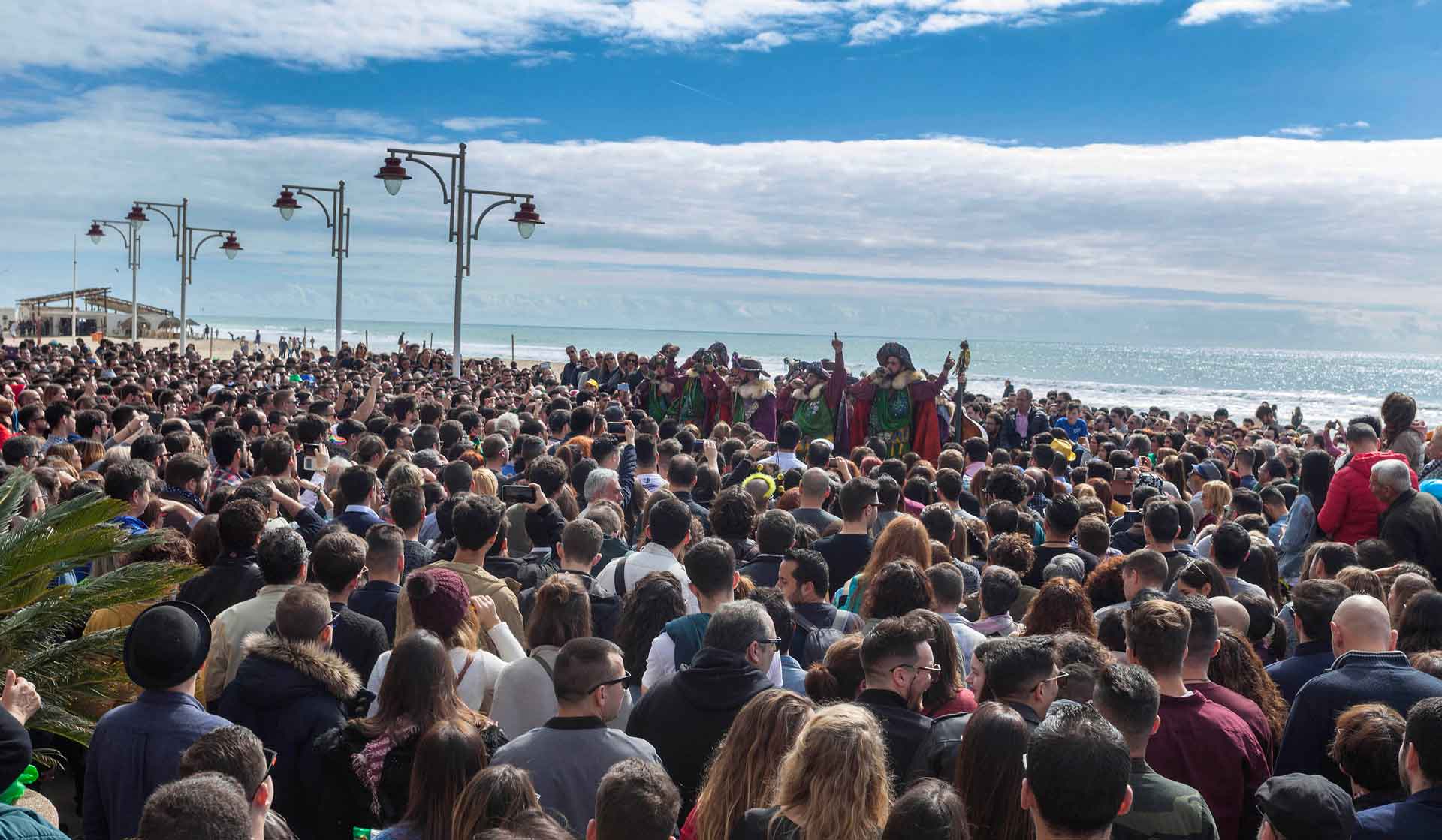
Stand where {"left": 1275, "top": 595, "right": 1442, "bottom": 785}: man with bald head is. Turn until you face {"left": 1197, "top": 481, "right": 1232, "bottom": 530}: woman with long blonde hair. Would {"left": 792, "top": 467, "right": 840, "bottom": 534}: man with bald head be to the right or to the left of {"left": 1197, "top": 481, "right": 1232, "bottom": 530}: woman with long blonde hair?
left

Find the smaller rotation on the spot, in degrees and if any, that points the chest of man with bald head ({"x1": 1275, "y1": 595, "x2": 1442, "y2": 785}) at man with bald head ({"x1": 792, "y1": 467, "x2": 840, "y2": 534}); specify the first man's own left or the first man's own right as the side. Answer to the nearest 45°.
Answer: approximately 45° to the first man's own left

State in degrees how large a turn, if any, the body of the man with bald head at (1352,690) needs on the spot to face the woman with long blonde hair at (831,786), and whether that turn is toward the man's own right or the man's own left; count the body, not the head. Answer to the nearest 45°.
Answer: approximately 135° to the man's own left

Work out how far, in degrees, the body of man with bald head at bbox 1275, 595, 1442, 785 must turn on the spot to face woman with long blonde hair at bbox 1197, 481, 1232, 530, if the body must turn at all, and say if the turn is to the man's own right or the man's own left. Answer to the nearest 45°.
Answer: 0° — they already face them

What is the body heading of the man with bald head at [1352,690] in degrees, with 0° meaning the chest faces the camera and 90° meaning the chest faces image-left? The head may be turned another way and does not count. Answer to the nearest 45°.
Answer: approximately 180°

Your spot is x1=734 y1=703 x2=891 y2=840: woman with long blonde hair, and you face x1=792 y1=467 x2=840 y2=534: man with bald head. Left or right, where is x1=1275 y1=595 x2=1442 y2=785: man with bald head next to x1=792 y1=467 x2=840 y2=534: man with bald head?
right

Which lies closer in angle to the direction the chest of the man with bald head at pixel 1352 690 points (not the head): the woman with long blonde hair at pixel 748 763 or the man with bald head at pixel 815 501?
the man with bald head

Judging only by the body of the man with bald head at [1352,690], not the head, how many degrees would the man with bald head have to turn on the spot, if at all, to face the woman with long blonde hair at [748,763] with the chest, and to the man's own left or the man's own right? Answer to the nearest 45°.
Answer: approximately 135° to the man's own left
